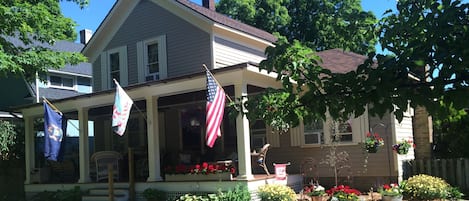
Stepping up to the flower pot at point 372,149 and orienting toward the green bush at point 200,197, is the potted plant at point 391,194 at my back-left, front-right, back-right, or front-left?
front-left

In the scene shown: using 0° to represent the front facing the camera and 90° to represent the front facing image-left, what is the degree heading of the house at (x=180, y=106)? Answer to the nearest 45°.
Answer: approximately 45°

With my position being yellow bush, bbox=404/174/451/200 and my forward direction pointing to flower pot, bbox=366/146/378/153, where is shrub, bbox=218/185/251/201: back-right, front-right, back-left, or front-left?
front-left

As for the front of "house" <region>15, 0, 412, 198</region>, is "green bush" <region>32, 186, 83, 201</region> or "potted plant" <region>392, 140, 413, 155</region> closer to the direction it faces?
the green bush

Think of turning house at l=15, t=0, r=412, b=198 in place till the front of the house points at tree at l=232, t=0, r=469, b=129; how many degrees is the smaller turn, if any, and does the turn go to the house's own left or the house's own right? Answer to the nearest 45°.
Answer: approximately 45° to the house's own left

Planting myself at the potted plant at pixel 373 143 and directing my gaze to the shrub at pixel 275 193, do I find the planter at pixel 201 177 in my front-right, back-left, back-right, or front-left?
front-right

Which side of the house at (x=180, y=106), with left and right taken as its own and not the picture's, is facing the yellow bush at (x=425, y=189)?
left

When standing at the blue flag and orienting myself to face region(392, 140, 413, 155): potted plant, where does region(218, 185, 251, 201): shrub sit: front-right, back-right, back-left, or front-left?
front-right
